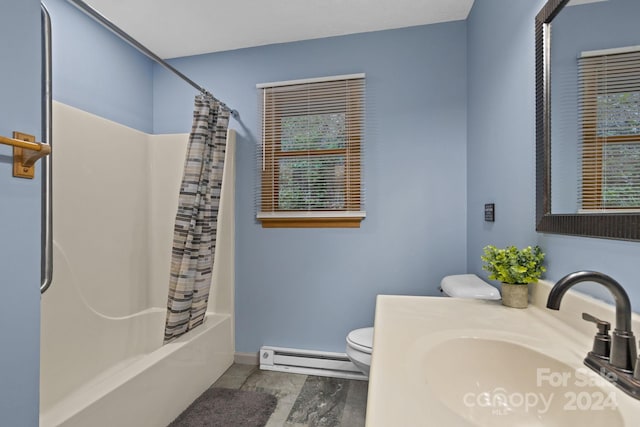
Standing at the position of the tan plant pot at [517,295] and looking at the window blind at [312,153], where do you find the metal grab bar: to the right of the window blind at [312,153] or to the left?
left

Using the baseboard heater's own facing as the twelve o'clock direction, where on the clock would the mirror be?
The mirror is roughly at 11 o'clock from the baseboard heater.

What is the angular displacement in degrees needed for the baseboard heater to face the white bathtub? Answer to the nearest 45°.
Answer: approximately 45° to its right

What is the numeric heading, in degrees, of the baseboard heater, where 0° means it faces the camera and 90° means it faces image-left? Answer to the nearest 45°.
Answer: approximately 0°

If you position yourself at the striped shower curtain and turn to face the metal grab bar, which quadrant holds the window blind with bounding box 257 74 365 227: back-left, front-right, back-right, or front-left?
back-left

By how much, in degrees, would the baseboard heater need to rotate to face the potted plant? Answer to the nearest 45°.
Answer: approximately 45° to its left

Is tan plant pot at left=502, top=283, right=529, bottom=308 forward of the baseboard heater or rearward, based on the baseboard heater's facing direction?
forward
